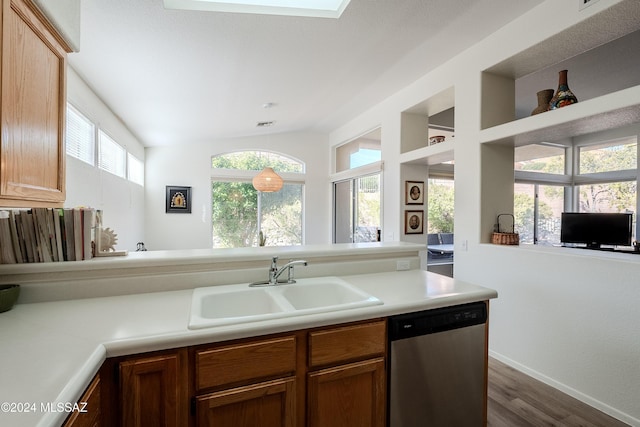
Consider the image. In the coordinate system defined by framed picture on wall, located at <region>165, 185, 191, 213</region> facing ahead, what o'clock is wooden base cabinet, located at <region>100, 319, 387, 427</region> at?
The wooden base cabinet is roughly at 12 o'clock from the framed picture on wall.

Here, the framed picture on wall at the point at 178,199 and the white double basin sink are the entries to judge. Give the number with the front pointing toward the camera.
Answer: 2

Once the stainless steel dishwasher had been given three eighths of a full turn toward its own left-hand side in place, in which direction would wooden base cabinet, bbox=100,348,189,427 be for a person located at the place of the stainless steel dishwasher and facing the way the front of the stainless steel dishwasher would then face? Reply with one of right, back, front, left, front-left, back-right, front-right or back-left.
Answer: back-left

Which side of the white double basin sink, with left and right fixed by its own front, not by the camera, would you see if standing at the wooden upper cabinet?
right

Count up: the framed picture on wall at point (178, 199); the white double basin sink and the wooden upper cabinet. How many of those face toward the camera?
2

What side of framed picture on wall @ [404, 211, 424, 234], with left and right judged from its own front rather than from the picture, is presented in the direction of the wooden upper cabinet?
front

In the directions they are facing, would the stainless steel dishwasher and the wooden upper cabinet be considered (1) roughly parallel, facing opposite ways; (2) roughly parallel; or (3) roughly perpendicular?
roughly perpendicular

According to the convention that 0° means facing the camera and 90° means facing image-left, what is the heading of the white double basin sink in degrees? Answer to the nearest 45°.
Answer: approximately 0°

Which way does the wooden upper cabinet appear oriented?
to the viewer's right

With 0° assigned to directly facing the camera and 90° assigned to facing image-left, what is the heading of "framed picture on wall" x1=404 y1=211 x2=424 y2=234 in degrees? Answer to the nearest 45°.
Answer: approximately 0°
